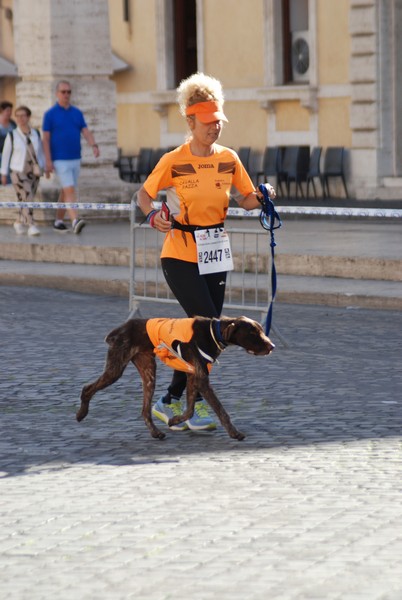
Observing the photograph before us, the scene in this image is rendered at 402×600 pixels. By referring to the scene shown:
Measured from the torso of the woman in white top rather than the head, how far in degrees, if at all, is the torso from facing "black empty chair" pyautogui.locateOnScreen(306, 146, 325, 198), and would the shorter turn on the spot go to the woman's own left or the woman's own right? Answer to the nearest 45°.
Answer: approximately 135° to the woman's own left

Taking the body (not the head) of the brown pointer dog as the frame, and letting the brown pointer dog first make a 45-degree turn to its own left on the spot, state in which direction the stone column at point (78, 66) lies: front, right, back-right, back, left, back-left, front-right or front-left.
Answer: front-left

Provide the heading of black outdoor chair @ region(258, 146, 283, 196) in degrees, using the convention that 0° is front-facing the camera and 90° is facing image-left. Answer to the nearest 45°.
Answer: approximately 135°

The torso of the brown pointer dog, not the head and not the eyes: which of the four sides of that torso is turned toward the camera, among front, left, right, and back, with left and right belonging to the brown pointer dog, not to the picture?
right

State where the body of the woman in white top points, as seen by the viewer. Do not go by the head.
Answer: toward the camera

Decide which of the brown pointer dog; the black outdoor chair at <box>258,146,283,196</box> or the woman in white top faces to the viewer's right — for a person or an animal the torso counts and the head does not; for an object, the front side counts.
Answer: the brown pointer dog

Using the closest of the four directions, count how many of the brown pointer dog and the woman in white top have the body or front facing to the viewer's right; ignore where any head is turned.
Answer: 1

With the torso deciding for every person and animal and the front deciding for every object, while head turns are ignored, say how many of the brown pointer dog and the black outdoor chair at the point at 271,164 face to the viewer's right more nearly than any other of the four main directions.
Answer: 1

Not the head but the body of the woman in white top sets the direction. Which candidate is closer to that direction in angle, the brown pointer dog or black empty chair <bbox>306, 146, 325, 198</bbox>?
the brown pointer dog

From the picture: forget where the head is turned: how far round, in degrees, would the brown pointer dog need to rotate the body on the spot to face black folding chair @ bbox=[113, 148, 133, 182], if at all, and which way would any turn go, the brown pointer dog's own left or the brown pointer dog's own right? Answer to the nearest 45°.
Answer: approximately 90° to the brown pointer dog's own left
